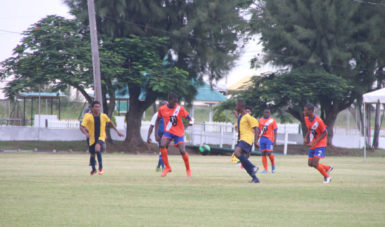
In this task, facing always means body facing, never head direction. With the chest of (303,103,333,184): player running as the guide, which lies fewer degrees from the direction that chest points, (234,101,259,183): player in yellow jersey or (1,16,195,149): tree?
the player in yellow jersey

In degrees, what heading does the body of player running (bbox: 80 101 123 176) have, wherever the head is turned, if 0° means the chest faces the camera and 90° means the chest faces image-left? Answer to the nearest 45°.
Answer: approximately 0°

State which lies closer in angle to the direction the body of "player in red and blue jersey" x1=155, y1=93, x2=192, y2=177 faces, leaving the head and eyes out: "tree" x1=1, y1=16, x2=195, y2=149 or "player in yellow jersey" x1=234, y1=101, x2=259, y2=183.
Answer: the player in yellow jersey

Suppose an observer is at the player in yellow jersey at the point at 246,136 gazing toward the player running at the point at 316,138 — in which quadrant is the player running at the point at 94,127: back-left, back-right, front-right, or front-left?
back-left

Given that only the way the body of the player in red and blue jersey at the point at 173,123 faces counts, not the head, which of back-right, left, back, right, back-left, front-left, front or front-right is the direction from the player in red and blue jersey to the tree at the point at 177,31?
back

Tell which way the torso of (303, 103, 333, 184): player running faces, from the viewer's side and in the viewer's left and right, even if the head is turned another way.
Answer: facing the viewer and to the left of the viewer

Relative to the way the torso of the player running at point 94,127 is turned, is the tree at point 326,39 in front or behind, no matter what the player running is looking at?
behind

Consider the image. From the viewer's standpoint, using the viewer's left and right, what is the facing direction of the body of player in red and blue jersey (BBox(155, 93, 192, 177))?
facing the viewer

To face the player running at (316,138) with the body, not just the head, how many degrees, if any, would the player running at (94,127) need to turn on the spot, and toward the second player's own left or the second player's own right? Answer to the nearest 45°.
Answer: approximately 90° to the second player's own left

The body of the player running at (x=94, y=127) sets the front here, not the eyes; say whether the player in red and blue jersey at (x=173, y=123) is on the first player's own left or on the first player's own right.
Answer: on the first player's own left
